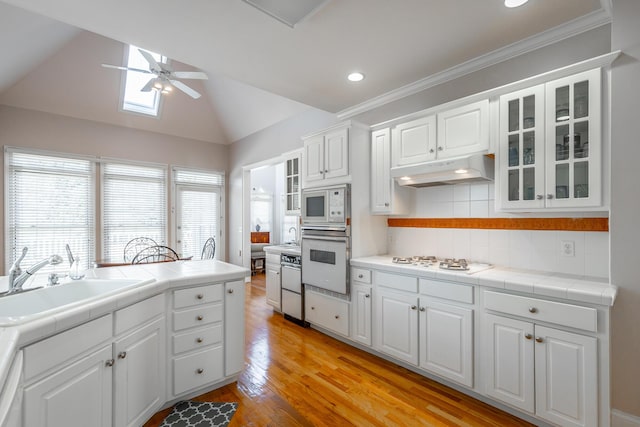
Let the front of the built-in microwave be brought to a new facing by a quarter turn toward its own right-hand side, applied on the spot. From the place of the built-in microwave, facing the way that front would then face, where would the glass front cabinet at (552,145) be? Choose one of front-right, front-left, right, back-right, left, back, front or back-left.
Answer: back

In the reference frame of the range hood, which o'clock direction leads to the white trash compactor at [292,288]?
The white trash compactor is roughly at 2 o'clock from the range hood.

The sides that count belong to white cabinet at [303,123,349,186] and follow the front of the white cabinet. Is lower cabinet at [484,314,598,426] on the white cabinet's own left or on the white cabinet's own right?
on the white cabinet's own left

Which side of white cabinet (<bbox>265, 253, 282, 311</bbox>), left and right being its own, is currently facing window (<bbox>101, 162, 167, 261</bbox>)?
right

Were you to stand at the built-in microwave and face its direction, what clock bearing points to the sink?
The sink is roughly at 12 o'clock from the built-in microwave.

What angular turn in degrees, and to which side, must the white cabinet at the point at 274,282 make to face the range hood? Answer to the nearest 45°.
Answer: approximately 90° to its left

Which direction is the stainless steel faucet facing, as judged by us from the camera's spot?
facing to the right of the viewer

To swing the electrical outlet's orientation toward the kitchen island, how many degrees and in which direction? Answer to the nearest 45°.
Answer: approximately 45° to its right
